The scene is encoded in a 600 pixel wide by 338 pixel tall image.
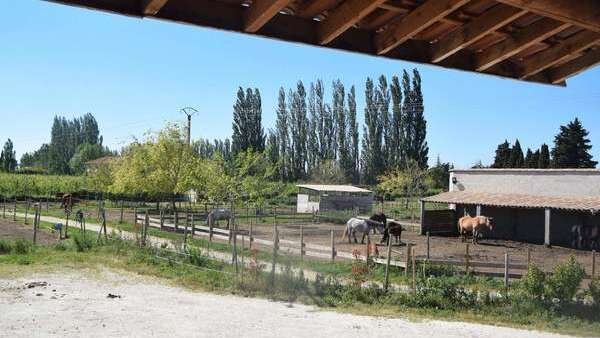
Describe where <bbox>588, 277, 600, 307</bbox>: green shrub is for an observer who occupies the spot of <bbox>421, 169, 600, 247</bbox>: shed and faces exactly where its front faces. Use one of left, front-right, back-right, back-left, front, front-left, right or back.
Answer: front-left

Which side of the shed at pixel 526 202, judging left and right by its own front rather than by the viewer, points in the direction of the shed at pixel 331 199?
right

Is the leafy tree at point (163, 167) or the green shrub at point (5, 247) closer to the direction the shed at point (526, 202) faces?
the green shrub

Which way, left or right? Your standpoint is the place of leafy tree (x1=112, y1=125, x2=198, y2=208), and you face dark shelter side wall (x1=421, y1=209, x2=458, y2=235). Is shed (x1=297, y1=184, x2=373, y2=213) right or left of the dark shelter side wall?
left

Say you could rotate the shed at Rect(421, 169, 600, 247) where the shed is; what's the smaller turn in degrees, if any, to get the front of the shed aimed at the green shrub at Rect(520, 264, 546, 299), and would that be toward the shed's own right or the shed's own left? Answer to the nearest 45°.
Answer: approximately 45° to the shed's own left

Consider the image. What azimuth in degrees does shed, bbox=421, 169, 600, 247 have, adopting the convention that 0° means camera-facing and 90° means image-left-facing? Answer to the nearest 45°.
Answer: approximately 45°

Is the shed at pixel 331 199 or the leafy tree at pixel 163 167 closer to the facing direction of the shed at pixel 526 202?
the leafy tree

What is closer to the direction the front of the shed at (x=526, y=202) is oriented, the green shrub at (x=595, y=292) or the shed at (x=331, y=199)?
the green shrub
